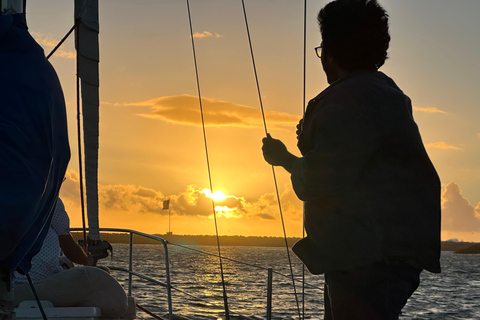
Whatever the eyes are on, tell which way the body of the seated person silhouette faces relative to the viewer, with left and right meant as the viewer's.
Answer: facing to the right of the viewer

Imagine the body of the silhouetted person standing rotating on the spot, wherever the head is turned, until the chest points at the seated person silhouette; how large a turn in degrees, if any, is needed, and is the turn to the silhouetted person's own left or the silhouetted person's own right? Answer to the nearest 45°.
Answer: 0° — they already face them

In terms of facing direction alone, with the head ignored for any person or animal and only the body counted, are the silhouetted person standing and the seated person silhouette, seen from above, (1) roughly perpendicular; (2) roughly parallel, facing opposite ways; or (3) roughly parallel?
roughly perpendicular

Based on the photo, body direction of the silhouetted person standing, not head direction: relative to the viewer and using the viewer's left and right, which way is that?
facing away from the viewer and to the left of the viewer

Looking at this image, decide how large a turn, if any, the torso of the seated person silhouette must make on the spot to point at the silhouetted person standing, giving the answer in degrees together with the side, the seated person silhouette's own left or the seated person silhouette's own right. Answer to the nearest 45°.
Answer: approximately 45° to the seated person silhouette's own right

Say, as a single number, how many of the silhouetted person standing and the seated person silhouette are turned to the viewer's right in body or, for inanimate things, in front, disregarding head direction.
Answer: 1
